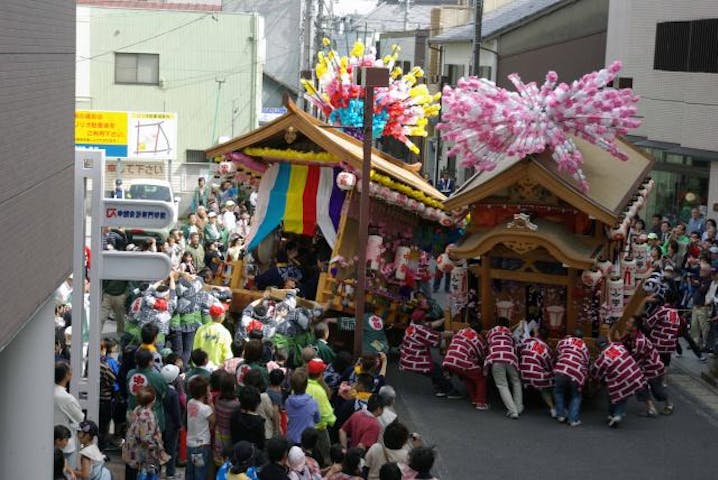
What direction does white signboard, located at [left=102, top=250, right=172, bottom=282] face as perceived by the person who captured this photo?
facing the viewer

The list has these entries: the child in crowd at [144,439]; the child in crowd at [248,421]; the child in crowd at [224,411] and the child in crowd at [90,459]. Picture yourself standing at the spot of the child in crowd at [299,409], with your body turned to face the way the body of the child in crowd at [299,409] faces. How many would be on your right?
0

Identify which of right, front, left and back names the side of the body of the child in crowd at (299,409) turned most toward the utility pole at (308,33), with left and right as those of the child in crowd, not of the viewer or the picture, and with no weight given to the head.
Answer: front

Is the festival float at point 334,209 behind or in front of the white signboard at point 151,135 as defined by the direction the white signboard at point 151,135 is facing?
in front

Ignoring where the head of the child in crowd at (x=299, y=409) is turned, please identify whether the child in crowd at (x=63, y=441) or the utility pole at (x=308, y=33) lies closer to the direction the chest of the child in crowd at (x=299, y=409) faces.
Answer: the utility pole

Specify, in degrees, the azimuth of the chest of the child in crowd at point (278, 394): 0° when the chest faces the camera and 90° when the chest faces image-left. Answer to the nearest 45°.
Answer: approximately 225°

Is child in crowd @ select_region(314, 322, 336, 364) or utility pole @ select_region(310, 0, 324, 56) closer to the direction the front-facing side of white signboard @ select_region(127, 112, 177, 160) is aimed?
the child in crowd

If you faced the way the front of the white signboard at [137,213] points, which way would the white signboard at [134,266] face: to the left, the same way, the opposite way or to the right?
the same way

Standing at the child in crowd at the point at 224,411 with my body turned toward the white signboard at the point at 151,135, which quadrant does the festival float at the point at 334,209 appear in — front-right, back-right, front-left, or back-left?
front-right

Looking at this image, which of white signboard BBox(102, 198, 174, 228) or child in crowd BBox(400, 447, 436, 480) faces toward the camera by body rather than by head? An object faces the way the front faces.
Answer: the white signboard

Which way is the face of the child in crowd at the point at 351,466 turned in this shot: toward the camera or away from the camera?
away from the camera

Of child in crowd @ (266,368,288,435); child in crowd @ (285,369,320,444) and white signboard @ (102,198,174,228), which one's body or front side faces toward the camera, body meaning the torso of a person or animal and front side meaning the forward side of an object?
the white signboard

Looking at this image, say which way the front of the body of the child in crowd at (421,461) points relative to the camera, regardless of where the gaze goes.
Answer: away from the camera

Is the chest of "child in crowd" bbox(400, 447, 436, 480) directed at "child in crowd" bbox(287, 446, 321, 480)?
no

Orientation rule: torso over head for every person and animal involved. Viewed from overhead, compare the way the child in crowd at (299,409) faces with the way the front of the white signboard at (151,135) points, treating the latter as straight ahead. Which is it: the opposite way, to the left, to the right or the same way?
the opposite way

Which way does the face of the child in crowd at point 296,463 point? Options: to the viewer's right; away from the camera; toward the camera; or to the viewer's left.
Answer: away from the camera

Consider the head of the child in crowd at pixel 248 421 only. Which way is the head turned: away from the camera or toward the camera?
away from the camera

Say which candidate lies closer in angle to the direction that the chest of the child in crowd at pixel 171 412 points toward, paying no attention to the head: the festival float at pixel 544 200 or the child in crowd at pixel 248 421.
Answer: the festival float

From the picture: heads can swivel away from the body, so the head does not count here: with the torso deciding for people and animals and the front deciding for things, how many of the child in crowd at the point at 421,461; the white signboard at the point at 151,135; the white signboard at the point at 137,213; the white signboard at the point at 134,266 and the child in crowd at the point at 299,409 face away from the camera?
2

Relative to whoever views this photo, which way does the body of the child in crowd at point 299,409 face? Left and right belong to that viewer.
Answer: facing away from the viewer
